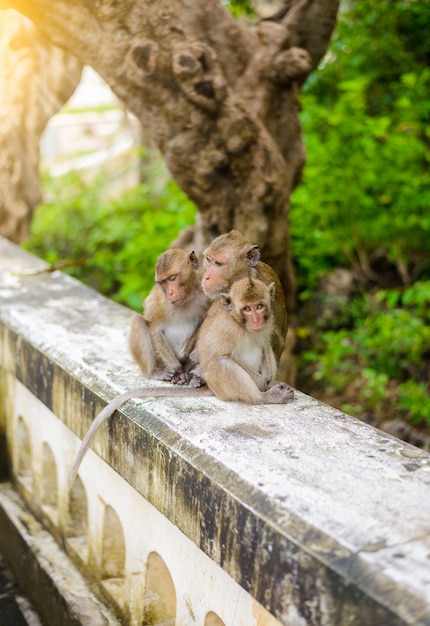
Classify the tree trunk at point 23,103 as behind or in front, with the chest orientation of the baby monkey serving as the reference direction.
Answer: behind

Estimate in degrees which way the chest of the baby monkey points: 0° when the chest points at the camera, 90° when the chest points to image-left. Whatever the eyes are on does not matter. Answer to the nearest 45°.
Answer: approximately 315°

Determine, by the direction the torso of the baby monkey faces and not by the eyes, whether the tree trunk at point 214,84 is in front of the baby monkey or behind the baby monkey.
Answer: behind

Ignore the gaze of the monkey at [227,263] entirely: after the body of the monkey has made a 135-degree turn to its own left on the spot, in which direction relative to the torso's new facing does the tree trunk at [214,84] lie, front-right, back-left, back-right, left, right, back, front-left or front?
left

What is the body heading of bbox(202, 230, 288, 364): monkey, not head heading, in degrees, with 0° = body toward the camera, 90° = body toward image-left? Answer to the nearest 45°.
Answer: approximately 45°

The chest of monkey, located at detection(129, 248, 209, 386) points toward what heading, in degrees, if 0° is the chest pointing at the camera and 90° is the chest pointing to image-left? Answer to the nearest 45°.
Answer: approximately 315°
